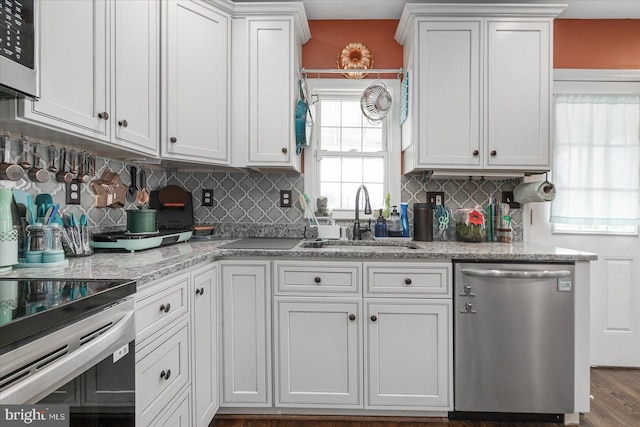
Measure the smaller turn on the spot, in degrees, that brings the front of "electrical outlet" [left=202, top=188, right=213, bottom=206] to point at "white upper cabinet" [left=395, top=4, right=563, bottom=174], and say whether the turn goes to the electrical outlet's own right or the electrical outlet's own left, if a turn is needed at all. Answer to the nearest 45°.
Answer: approximately 45° to the electrical outlet's own left

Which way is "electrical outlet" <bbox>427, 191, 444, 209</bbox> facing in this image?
toward the camera

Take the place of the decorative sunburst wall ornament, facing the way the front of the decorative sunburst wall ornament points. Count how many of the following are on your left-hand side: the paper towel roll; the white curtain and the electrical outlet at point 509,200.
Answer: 3

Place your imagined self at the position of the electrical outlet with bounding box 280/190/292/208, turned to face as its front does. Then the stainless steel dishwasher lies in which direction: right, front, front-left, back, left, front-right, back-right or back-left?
front-left

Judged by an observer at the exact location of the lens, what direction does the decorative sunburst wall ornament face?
facing the viewer

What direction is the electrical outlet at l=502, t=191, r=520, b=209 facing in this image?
toward the camera

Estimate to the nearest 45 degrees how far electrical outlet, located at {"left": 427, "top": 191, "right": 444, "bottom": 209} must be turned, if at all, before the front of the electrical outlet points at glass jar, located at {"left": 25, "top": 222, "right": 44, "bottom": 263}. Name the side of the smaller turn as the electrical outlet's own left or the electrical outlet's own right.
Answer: approximately 45° to the electrical outlet's own right

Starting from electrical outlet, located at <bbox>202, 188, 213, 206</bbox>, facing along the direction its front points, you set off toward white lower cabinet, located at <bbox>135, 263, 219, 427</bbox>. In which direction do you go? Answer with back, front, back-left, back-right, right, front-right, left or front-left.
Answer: front

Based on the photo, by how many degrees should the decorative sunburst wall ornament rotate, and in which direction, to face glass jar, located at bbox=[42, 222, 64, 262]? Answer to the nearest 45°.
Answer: approximately 45° to its right

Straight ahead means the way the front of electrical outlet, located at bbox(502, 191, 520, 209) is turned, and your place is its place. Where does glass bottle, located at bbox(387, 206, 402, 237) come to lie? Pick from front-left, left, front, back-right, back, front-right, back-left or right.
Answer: front-right

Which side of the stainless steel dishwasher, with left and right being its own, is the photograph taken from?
front

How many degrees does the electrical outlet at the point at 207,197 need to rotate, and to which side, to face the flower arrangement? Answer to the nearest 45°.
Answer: approximately 45° to its left

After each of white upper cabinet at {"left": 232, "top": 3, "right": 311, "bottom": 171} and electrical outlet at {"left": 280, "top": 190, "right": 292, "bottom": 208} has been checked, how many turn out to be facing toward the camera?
2

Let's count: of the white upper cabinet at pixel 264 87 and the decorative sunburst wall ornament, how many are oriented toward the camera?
2

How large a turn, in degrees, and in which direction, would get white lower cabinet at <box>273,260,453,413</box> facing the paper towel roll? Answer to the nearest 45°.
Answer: approximately 135° to its left
